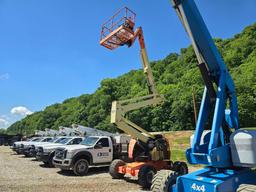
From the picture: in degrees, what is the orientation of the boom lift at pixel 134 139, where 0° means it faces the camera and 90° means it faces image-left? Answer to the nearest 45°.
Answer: approximately 45°

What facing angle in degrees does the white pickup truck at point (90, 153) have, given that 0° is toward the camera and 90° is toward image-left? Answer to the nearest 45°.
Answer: approximately 45°

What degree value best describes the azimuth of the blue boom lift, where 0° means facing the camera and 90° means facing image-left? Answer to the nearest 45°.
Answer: approximately 45°
